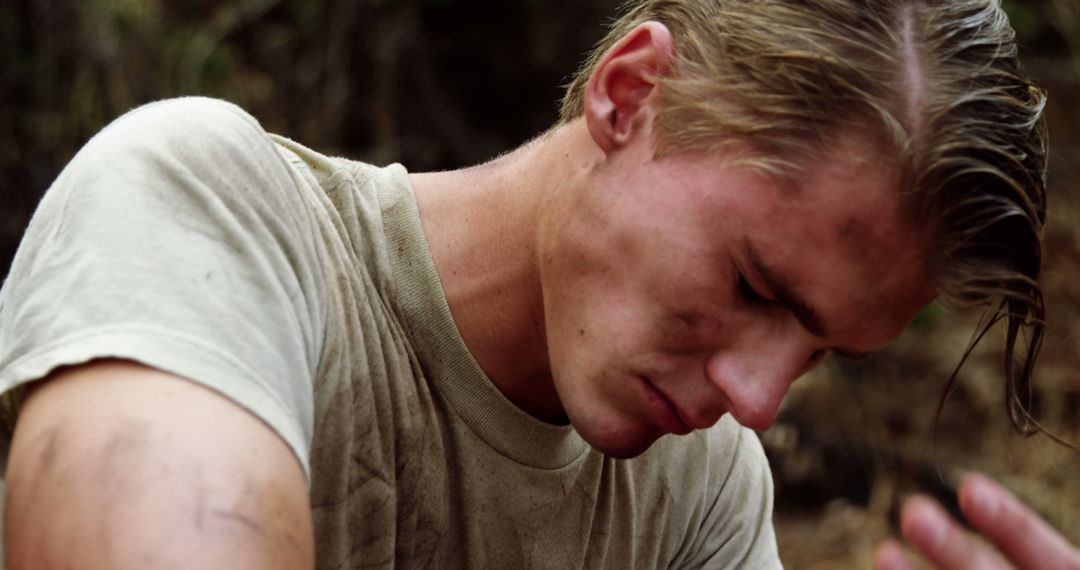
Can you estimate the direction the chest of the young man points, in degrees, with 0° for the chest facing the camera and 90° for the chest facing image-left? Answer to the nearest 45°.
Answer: approximately 315°
